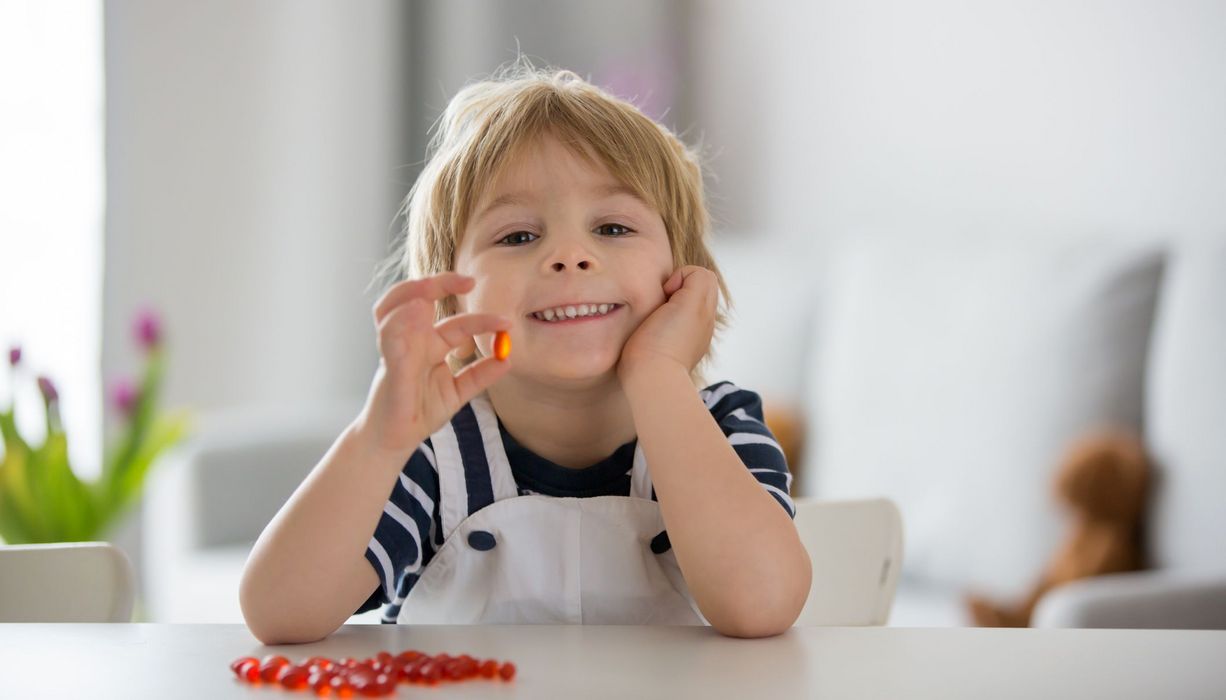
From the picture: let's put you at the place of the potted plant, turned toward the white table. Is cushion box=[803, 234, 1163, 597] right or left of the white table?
left

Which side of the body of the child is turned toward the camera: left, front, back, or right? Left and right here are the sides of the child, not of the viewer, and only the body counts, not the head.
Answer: front

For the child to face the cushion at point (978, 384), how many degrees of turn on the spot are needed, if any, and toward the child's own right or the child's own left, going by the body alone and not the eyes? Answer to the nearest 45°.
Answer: approximately 135° to the child's own left

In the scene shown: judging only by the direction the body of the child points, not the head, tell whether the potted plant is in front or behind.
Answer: behind

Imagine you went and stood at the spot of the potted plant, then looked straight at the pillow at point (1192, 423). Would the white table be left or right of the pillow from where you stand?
right

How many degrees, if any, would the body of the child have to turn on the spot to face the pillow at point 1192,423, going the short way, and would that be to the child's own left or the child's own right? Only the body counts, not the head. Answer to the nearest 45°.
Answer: approximately 135° to the child's own left

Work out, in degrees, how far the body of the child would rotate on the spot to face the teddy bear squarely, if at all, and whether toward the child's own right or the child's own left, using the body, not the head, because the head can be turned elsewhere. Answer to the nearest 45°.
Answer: approximately 135° to the child's own left

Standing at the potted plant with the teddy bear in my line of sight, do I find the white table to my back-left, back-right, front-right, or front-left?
front-right

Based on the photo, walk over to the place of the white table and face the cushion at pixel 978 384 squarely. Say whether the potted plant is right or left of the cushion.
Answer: left
